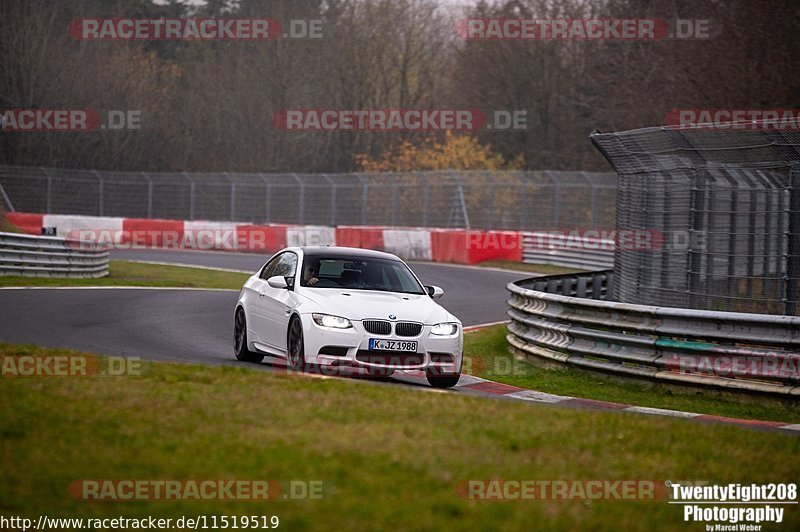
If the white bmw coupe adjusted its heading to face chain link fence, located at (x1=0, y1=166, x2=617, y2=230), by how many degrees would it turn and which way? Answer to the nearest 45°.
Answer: approximately 135° to its left

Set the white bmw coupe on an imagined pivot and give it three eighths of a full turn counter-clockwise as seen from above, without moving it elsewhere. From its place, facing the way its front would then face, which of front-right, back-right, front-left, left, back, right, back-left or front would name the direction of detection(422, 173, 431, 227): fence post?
front

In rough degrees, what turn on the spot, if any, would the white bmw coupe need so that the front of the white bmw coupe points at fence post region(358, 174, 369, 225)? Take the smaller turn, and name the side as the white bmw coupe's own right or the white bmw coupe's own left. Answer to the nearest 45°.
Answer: approximately 135° to the white bmw coupe's own left

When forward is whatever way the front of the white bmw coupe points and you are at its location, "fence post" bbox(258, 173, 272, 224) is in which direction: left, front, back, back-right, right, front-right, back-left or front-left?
back-left

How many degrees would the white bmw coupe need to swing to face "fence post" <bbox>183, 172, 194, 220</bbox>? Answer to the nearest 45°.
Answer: approximately 135° to its left

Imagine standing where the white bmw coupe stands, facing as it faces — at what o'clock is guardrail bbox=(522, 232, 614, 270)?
The guardrail is roughly at 8 o'clock from the white bmw coupe.

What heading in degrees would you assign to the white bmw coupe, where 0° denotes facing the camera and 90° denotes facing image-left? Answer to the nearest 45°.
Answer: approximately 315°

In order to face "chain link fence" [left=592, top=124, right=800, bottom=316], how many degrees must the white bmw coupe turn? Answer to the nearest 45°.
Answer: approximately 90° to its left
